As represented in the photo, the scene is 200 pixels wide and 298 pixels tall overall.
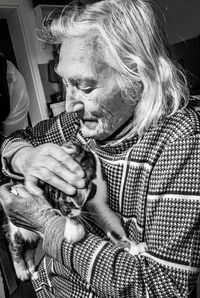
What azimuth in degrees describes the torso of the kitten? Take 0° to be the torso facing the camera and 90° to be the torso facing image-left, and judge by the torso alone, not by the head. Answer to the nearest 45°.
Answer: approximately 270°

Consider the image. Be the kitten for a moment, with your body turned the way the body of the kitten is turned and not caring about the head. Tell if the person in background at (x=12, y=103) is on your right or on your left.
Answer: on your left
